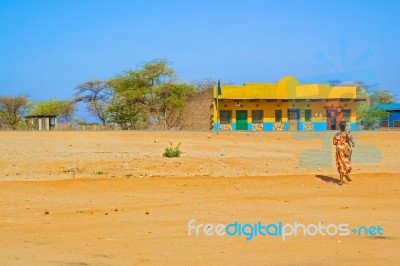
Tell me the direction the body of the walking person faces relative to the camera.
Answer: toward the camera
